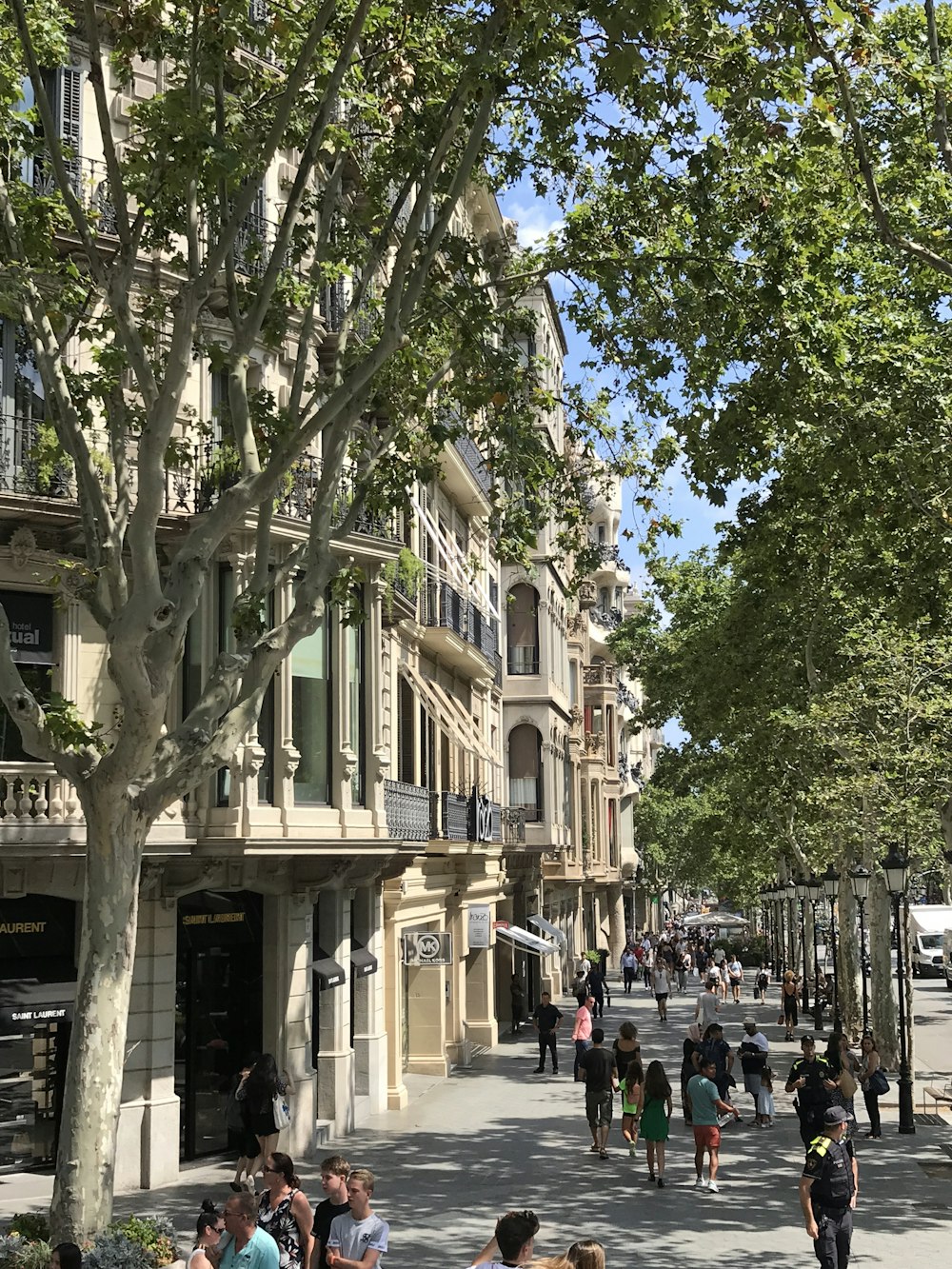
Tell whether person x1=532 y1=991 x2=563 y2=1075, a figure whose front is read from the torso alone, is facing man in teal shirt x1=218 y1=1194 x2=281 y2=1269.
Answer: yes

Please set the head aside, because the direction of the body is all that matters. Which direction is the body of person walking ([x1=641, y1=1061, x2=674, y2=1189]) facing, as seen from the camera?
away from the camera

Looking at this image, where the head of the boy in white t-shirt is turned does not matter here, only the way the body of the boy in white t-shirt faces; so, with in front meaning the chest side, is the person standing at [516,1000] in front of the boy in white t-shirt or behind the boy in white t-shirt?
behind

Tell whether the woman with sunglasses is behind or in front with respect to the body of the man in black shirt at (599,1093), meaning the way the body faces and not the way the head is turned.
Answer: behind

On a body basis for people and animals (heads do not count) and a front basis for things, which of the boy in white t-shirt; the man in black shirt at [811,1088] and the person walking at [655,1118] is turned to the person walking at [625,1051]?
the person walking at [655,1118]

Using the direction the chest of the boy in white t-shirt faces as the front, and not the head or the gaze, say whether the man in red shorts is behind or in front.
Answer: behind

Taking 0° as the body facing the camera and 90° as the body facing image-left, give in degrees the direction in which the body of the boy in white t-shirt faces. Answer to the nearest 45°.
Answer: approximately 45°

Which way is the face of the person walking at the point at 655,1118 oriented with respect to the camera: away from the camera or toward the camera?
away from the camera

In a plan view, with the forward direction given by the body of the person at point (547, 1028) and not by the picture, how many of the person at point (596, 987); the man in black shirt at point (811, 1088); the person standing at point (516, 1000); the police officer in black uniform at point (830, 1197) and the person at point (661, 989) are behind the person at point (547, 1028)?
3

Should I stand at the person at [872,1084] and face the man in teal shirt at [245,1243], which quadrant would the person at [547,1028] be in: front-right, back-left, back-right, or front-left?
back-right

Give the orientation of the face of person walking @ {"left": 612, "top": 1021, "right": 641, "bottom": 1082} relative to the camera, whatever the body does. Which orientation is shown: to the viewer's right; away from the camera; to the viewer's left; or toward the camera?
away from the camera
